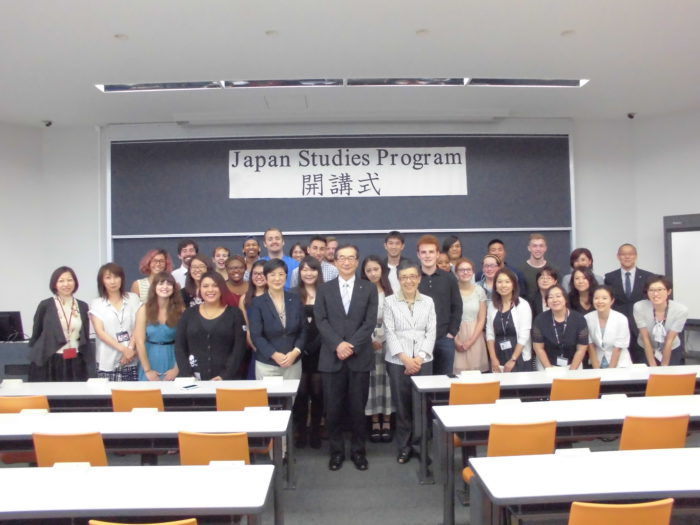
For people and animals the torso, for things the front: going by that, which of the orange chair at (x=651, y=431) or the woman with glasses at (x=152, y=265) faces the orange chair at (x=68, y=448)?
the woman with glasses

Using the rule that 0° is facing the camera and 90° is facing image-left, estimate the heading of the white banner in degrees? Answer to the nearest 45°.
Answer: approximately 0°

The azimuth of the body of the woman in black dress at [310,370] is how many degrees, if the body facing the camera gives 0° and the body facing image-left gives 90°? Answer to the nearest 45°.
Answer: approximately 0°

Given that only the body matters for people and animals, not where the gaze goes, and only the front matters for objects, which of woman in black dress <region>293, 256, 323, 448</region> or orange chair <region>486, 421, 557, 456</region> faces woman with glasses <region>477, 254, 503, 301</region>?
the orange chair

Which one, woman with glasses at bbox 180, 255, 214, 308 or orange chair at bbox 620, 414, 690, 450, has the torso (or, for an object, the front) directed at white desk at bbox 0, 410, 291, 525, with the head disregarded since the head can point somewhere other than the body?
the woman with glasses

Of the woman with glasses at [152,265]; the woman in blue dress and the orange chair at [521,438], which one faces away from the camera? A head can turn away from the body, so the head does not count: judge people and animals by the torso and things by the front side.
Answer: the orange chair

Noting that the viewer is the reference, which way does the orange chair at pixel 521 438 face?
facing away from the viewer

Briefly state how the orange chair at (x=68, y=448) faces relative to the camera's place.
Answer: facing away from the viewer

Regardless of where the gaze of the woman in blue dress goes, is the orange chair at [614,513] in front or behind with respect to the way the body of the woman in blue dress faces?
in front

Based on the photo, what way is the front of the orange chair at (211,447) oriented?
away from the camera

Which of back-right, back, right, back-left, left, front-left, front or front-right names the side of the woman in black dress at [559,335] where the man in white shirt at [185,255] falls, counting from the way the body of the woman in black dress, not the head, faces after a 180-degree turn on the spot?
left

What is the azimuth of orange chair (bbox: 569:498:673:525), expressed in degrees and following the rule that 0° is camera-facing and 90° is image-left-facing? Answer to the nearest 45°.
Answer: approximately 180°

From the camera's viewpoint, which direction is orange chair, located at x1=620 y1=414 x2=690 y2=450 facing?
away from the camera
